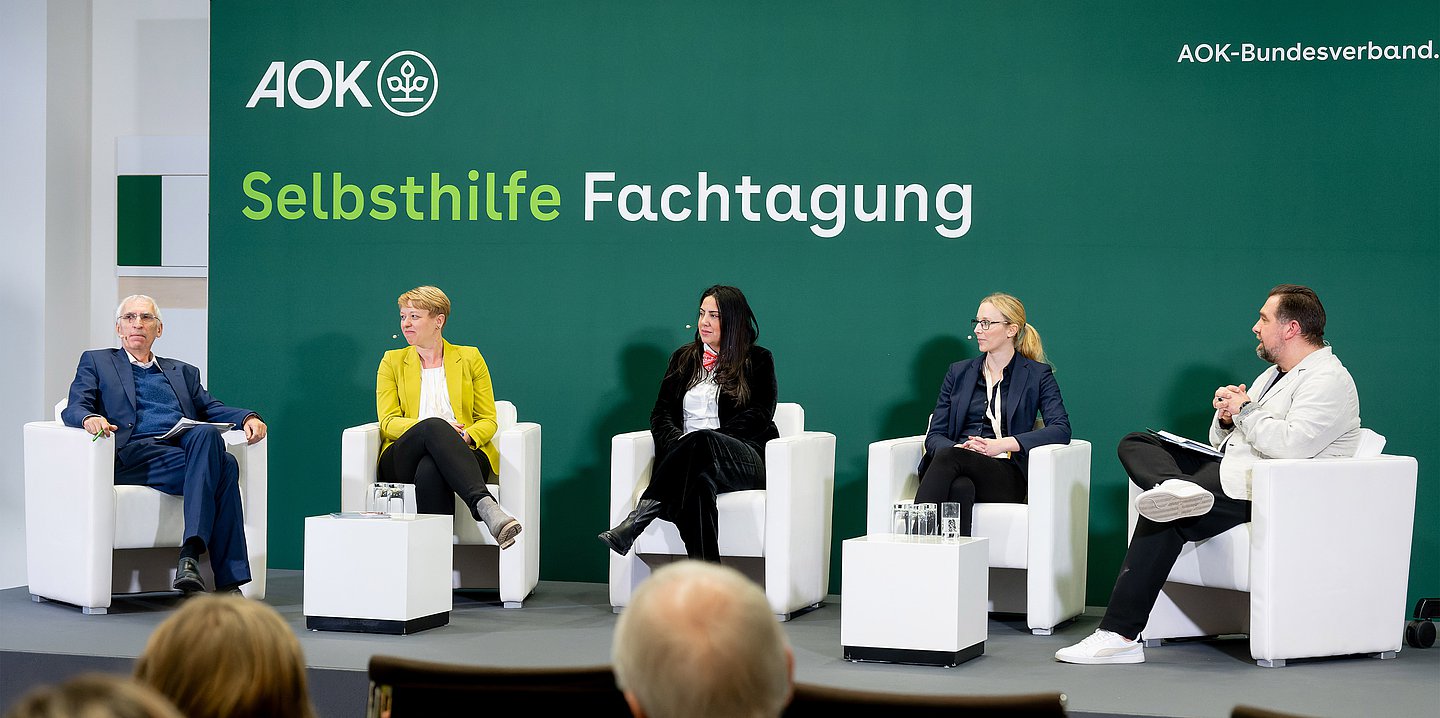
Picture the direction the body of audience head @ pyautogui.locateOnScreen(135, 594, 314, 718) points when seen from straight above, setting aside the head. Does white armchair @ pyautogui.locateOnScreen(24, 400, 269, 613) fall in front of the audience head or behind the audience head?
in front

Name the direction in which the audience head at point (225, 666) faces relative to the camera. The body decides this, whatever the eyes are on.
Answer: away from the camera

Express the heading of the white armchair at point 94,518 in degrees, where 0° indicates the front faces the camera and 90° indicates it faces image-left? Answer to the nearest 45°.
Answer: approximately 315°

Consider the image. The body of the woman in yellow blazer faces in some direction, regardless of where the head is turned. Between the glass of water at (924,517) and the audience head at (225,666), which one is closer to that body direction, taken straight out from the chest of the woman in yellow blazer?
the audience head

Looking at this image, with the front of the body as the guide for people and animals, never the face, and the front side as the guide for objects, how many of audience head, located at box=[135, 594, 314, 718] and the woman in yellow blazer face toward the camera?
1

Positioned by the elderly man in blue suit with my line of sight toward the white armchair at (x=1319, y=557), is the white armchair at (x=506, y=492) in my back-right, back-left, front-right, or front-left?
front-left

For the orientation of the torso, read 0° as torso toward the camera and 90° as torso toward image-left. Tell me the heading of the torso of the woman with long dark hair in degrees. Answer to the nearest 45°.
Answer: approximately 45°

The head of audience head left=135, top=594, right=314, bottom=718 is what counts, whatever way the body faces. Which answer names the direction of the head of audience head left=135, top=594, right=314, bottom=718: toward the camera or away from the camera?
away from the camera

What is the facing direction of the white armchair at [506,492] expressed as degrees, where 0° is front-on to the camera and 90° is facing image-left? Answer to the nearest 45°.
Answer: approximately 0°

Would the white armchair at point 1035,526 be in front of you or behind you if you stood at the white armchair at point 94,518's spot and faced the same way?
in front

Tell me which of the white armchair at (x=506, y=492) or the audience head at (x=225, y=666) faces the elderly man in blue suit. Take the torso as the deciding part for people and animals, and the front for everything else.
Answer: the audience head

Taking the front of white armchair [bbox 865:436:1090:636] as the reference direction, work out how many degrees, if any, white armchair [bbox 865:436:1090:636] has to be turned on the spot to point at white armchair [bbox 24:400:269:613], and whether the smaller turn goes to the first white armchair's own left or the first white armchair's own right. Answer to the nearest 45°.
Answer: approximately 45° to the first white armchair's own right

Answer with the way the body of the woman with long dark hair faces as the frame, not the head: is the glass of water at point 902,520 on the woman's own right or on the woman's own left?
on the woman's own left

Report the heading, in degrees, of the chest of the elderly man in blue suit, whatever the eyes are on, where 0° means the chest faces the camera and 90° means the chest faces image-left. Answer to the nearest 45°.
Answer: approximately 315°

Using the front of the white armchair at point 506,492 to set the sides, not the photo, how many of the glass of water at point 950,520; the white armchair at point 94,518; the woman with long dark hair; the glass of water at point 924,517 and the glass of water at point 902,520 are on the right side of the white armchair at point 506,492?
1

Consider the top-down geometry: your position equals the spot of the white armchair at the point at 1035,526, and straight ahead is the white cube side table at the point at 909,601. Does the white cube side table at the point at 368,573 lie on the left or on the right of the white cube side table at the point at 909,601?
right

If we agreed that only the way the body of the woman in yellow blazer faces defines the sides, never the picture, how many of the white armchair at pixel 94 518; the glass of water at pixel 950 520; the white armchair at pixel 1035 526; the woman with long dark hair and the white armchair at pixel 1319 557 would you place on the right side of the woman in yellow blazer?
1

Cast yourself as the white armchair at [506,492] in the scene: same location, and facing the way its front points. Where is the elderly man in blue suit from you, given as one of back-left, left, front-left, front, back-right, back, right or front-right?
right
